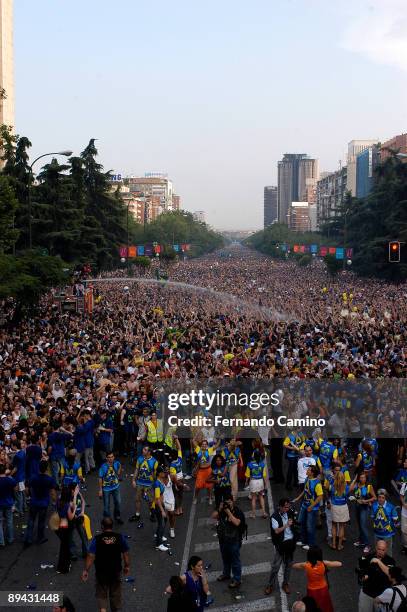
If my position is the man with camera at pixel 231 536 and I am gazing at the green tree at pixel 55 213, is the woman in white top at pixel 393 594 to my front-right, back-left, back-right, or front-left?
back-right

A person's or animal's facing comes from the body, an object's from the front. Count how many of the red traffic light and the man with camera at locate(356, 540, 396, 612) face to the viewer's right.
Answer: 0

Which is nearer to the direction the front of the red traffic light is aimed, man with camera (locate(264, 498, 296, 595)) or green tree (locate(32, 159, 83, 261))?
the man with camera

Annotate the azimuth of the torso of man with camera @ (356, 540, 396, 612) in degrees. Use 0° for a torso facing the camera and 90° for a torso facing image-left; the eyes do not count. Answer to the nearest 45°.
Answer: approximately 0°

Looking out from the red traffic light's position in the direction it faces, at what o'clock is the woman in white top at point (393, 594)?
The woman in white top is roughly at 12 o'clock from the red traffic light.

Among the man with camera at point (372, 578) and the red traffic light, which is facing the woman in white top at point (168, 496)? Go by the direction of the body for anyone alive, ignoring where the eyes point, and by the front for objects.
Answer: the red traffic light

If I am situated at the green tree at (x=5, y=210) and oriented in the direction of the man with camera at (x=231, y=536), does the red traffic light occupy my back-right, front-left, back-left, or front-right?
front-left

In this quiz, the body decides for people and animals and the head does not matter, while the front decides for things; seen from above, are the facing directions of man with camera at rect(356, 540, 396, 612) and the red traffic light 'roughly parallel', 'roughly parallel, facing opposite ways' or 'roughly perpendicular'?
roughly parallel

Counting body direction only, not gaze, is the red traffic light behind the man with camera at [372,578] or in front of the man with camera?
behind

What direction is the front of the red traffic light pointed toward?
toward the camera

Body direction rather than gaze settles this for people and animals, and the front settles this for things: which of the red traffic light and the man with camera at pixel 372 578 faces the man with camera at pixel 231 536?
the red traffic light

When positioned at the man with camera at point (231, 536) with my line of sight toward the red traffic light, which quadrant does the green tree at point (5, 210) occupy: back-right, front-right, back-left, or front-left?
front-left
